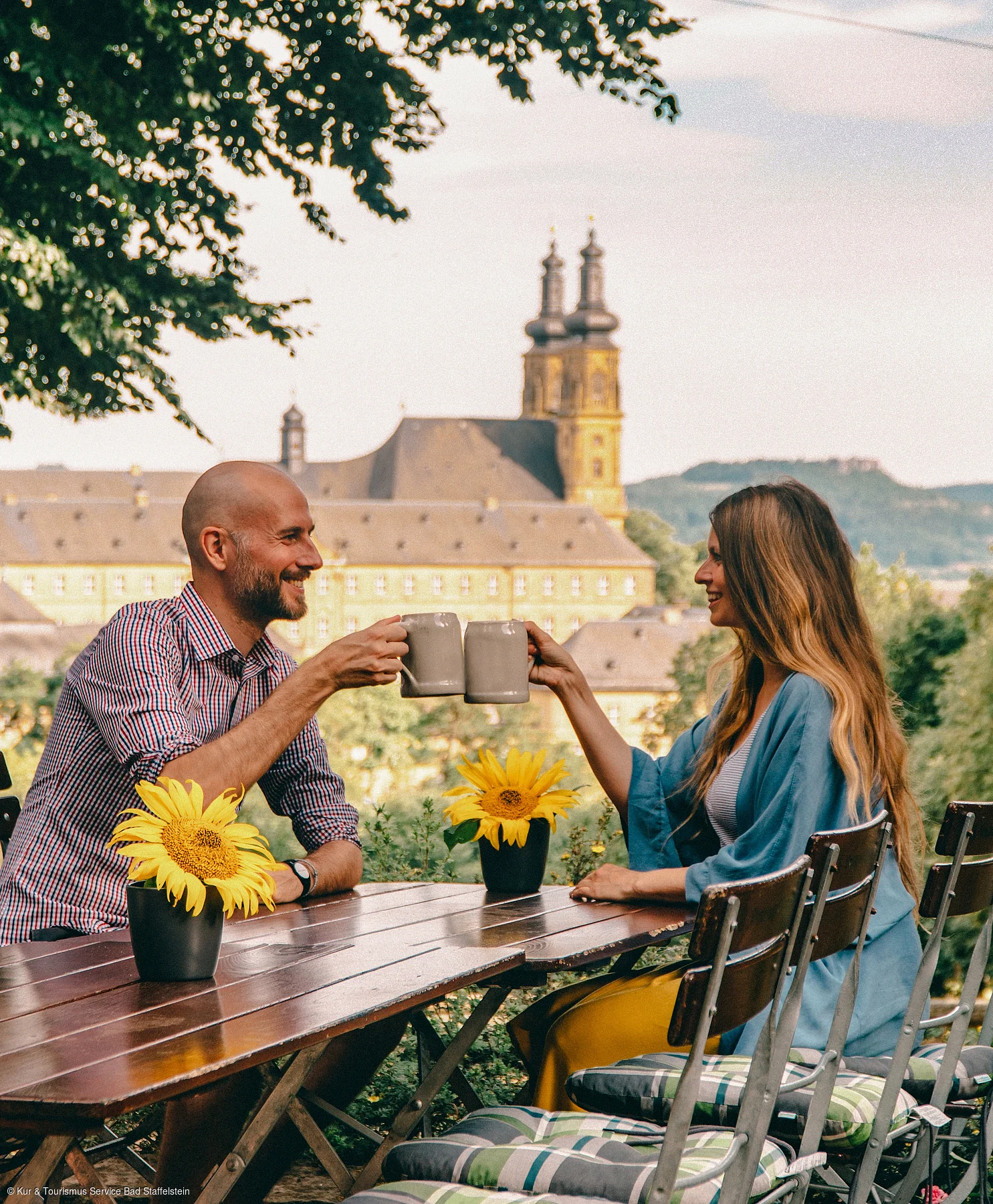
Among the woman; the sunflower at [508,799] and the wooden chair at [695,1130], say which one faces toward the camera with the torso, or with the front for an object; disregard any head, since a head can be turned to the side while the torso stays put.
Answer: the sunflower

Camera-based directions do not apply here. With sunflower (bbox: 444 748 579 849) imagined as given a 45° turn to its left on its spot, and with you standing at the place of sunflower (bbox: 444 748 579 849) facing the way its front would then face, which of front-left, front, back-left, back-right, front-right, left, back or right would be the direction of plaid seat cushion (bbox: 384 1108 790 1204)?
front-right

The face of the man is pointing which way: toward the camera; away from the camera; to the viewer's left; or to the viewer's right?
to the viewer's right

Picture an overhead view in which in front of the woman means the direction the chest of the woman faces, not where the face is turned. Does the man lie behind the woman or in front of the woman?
in front

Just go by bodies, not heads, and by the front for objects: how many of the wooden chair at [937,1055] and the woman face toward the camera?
0

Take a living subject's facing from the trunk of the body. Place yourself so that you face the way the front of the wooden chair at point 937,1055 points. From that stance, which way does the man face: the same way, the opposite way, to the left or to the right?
the opposite way

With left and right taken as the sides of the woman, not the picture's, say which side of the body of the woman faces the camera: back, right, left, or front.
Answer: left

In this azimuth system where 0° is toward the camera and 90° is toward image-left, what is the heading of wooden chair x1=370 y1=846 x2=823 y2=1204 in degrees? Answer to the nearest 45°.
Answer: approximately 135°

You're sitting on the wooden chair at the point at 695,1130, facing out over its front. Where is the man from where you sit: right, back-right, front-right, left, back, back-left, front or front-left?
front

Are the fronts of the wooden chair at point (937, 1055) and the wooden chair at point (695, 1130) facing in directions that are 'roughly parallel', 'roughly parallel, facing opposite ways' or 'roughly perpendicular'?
roughly parallel

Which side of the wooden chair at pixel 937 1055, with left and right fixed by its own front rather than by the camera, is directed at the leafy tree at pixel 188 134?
front

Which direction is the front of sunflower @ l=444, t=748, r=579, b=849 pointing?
toward the camera

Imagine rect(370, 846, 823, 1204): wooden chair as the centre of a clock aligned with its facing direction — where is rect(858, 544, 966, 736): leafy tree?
The leafy tree is roughly at 2 o'clock from the wooden chair.

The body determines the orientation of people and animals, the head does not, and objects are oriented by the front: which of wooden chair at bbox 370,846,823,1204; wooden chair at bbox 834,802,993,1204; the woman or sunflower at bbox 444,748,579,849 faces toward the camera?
the sunflower

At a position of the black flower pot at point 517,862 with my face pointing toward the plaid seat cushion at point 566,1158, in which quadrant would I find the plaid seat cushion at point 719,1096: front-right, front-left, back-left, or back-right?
front-left
